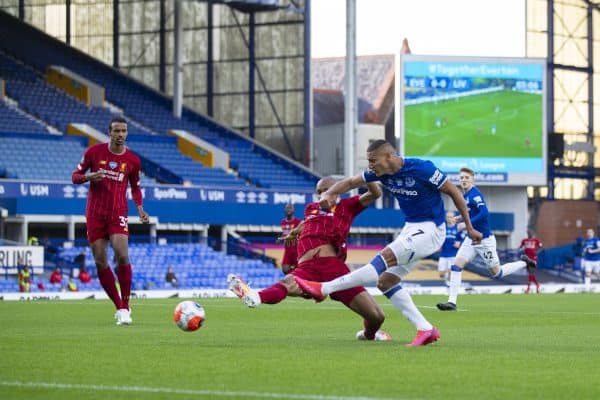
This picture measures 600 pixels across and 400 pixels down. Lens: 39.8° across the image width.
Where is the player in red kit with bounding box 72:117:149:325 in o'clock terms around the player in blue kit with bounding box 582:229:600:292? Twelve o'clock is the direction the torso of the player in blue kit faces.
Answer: The player in red kit is roughly at 11 o'clock from the player in blue kit.

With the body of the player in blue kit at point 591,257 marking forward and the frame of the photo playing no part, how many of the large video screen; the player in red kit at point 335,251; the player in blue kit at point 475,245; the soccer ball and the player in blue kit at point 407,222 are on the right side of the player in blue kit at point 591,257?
1

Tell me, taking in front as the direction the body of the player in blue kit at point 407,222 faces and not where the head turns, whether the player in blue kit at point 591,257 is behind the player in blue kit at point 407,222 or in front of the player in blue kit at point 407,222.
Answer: behind

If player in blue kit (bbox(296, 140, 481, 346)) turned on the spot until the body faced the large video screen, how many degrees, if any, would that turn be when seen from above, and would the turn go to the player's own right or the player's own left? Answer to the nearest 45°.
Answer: approximately 135° to the player's own right

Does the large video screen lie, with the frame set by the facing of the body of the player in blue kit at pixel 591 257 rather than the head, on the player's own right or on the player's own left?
on the player's own right

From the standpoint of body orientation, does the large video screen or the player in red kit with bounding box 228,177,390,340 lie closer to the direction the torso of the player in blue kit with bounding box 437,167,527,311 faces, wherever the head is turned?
the player in red kit

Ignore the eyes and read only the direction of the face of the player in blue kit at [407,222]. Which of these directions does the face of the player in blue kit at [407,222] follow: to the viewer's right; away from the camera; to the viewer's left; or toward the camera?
to the viewer's left

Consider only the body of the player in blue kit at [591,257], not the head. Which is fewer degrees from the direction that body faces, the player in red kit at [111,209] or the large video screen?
the player in red kit

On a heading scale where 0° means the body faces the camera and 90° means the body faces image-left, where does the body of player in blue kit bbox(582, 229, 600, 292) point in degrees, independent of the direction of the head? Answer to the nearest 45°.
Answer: approximately 45°

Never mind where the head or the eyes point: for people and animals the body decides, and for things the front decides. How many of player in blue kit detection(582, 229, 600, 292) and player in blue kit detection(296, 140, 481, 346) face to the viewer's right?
0

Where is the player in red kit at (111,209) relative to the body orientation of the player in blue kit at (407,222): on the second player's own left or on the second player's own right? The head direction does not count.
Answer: on the second player's own right

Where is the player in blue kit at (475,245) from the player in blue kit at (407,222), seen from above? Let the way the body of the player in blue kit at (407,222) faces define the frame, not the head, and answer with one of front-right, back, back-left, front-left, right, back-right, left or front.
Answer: back-right

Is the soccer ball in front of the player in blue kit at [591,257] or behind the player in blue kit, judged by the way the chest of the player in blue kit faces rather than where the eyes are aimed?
in front

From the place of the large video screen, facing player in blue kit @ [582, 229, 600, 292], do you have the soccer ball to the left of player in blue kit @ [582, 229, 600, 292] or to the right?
right

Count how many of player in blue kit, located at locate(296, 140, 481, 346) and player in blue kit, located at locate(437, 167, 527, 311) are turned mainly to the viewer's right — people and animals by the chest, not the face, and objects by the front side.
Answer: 0

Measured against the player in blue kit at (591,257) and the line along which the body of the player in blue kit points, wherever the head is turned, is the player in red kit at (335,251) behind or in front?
in front

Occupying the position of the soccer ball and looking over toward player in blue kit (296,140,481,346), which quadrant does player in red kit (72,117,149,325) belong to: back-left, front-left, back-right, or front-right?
back-left
